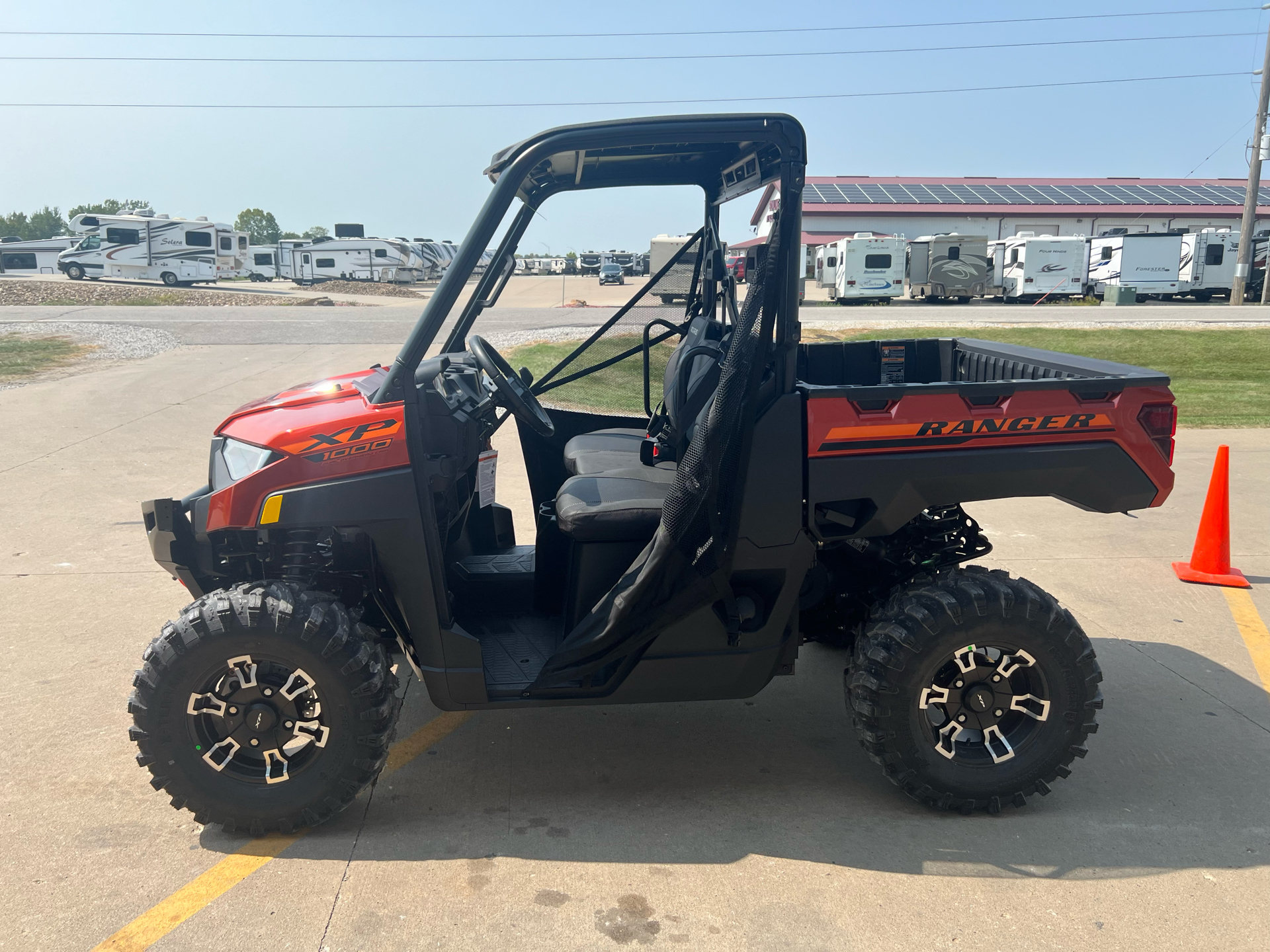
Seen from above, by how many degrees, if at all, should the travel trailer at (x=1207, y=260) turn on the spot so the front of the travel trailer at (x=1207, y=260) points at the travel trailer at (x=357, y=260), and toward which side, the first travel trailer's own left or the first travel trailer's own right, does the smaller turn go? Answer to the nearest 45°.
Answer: approximately 45° to the first travel trailer's own left

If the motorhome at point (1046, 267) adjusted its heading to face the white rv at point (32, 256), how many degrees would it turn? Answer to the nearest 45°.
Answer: approximately 45° to its left

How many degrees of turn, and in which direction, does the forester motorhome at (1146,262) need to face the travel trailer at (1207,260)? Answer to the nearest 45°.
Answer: approximately 90° to its right

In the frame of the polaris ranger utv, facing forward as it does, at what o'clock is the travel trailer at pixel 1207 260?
The travel trailer is roughly at 4 o'clock from the polaris ranger utv.

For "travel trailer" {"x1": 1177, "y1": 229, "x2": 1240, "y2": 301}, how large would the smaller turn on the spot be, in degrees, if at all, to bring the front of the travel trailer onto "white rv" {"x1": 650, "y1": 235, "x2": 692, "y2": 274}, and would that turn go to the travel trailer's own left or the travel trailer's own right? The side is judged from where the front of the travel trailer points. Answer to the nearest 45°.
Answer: approximately 135° to the travel trailer's own left

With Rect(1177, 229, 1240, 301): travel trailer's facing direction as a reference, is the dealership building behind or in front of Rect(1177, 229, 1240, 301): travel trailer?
in front

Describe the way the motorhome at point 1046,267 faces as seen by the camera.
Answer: facing away from the viewer and to the left of the viewer

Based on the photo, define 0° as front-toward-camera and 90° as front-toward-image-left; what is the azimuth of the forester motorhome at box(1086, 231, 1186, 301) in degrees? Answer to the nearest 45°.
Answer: approximately 135°

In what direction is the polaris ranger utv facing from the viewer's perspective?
to the viewer's left
